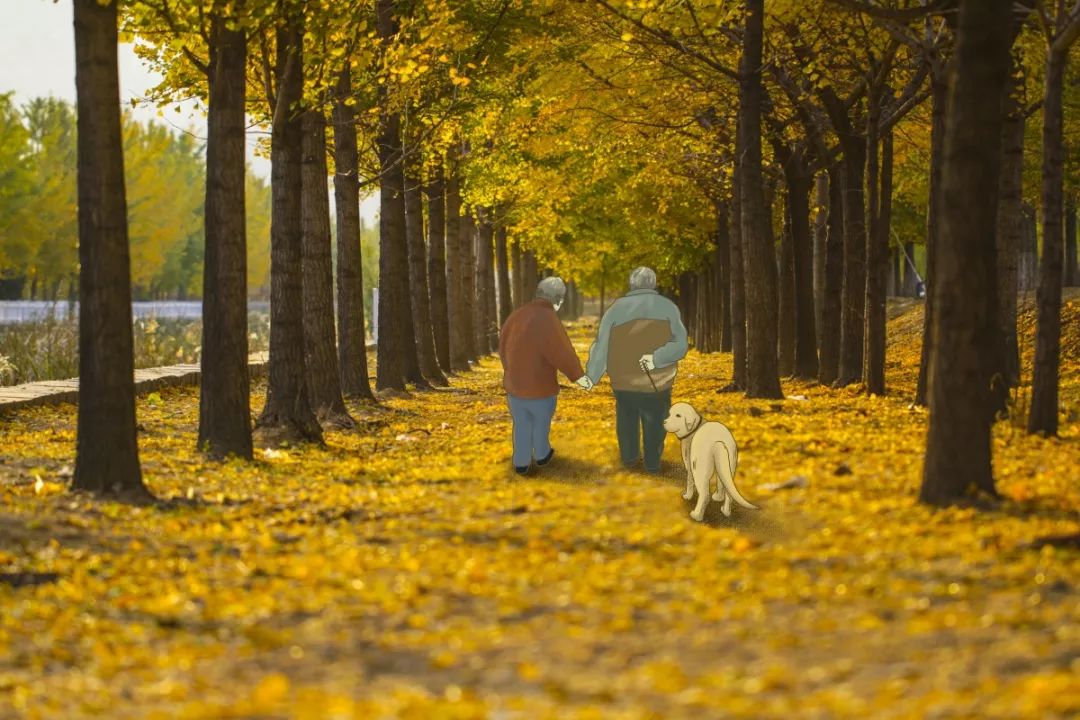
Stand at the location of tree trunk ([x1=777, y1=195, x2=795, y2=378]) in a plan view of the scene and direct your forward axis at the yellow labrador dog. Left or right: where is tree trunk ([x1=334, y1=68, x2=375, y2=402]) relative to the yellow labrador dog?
right

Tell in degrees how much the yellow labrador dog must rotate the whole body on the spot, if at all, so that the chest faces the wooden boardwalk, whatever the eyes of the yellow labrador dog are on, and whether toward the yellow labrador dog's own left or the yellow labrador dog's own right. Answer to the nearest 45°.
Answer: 0° — it already faces it

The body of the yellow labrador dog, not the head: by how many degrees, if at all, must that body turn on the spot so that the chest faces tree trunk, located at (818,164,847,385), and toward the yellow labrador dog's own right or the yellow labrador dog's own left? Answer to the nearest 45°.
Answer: approximately 45° to the yellow labrador dog's own right

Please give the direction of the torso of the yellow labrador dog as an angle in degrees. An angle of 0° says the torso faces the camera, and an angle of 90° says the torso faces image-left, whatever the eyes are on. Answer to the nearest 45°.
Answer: approximately 135°

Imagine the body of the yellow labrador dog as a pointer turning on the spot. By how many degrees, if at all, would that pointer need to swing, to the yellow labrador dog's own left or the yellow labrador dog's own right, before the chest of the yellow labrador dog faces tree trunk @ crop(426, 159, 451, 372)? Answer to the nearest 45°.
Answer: approximately 45° to the yellow labrador dog's own right

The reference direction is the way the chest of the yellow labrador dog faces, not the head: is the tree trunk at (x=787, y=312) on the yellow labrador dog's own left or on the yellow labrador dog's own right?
on the yellow labrador dog's own right

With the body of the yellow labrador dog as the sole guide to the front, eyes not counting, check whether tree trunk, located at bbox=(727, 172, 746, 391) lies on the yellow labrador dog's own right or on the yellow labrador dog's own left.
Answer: on the yellow labrador dog's own right

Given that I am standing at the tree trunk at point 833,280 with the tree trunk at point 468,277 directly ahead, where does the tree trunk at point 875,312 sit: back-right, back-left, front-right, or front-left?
back-left

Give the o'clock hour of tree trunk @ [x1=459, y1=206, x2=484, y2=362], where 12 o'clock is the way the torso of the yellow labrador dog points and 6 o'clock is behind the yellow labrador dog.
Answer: The tree trunk is roughly at 1 o'clock from the yellow labrador dog.

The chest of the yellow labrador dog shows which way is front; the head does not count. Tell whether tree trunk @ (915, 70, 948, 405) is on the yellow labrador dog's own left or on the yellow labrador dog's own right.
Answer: on the yellow labrador dog's own right

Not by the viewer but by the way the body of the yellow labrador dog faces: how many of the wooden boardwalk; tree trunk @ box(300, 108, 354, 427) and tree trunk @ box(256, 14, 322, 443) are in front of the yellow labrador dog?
3

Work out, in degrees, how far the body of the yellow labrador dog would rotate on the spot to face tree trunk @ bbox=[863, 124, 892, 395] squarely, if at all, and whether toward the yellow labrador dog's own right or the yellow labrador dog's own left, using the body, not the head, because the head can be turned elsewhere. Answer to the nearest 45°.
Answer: approximately 45° to the yellow labrador dog's own right

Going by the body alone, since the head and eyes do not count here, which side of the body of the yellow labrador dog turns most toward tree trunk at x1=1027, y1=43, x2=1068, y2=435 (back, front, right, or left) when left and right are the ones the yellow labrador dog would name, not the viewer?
right
